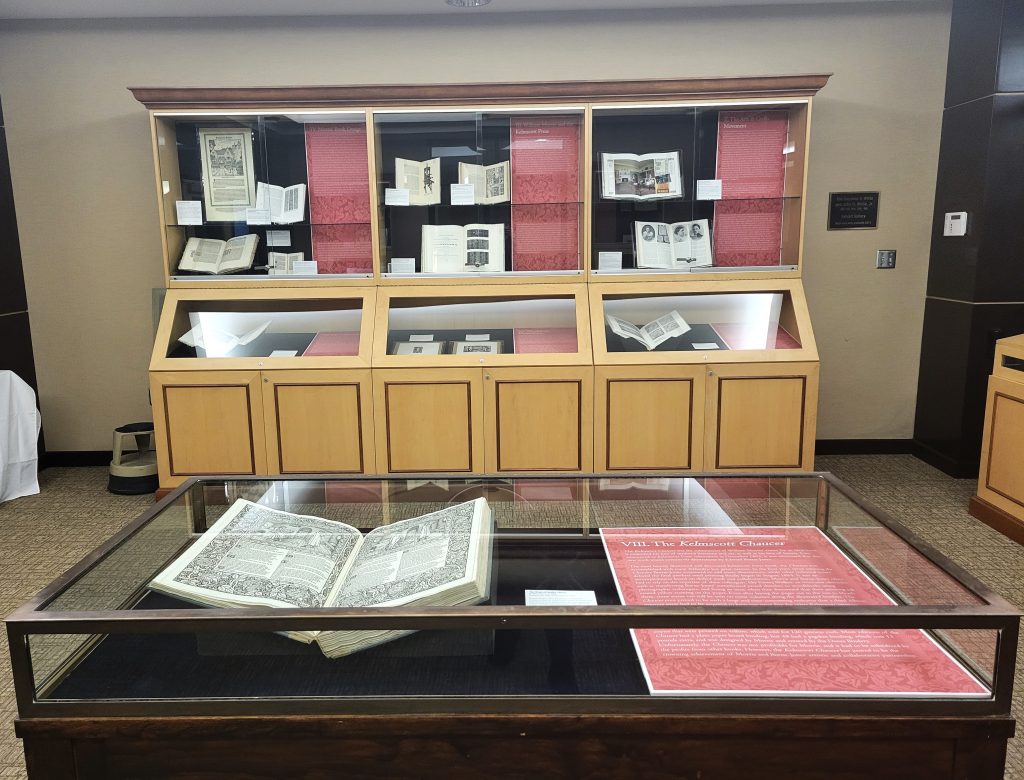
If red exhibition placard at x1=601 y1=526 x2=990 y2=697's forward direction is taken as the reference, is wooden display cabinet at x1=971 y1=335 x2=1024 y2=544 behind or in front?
behind

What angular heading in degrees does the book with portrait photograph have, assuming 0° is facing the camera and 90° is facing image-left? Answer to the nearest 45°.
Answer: approximately 0°

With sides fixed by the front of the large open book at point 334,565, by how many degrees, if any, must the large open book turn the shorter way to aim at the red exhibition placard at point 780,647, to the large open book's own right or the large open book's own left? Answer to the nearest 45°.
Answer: approximately 45° to the large open book's own left

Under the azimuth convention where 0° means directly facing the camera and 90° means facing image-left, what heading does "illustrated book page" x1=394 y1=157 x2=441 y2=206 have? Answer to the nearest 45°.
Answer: approximately 0°

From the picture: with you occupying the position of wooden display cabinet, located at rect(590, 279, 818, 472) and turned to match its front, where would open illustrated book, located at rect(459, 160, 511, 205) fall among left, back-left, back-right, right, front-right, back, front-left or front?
right

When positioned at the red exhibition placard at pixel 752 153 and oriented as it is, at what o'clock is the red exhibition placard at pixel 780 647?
the red exhibition placard at pixel 780 647 is roughly at 12 o'clock from the red exhibition placard at pixel 752 153.

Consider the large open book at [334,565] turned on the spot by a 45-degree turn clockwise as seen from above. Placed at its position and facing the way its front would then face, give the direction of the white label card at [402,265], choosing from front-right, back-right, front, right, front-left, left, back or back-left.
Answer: back-right

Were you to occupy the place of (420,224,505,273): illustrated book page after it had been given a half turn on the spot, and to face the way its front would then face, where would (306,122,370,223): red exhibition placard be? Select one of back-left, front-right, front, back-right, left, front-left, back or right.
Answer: left

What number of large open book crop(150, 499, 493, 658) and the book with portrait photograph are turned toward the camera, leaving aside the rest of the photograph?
2
